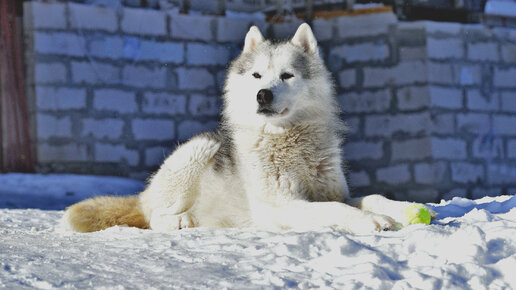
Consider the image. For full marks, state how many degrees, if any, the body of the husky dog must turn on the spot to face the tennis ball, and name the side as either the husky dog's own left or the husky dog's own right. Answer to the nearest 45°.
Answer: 0° — it already faces it

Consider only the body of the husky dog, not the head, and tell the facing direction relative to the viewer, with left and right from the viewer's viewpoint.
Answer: facing the viewer and to the right of the viewer
